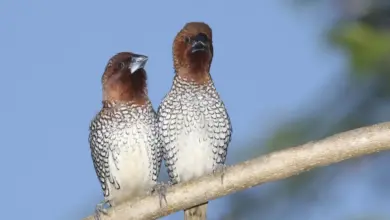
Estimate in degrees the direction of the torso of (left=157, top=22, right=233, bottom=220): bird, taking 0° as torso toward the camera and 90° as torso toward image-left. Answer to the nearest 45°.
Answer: approximately 0°

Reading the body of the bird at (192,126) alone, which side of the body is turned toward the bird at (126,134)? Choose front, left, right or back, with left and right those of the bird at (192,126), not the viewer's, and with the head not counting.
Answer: right
